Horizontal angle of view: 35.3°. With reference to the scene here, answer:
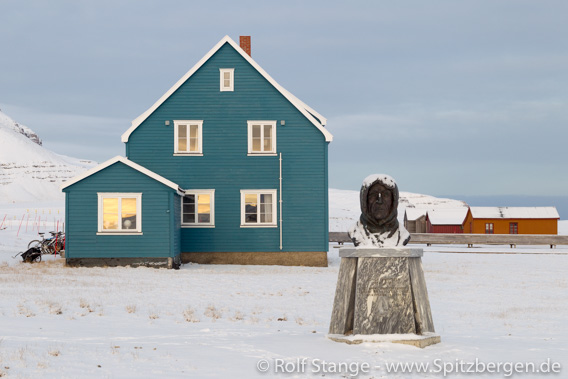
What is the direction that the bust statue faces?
toward the camera

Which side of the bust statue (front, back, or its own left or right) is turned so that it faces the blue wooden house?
back

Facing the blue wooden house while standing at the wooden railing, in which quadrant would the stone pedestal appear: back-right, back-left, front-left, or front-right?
front-left

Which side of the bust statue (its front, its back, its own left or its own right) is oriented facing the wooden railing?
back

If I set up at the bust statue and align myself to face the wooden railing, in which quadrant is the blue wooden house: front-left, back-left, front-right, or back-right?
front-left
